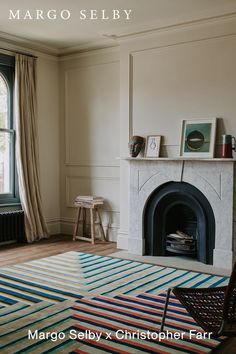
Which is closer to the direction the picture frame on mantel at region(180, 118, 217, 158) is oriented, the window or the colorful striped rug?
the colorful striped rug

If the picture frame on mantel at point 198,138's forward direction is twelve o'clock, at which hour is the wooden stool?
The wooden stool is roughly at 4 o'clock from the picture frame on mantel.

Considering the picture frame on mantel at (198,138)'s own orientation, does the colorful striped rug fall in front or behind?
in front

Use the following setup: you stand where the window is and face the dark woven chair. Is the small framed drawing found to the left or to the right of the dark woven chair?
left

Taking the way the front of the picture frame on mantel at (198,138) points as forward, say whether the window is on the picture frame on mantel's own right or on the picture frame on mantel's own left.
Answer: on the picture frame on mantel's own right

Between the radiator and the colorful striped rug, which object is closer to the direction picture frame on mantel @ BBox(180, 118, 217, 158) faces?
the colorful striped rug

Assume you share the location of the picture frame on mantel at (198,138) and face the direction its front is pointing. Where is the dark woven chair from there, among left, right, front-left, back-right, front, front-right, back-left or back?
front

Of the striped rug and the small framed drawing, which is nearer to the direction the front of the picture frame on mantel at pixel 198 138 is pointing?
the striped rug

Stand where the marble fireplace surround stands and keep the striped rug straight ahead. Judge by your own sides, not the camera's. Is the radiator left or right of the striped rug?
right

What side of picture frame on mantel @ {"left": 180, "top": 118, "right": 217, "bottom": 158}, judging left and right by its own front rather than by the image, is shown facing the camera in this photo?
front
